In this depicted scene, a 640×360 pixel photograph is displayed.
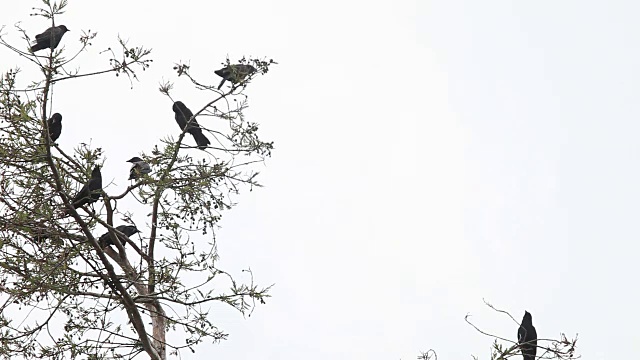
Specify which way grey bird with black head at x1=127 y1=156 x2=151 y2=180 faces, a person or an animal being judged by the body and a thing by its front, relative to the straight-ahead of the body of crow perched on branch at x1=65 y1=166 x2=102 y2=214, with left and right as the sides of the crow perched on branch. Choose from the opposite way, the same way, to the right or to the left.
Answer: the opposite way

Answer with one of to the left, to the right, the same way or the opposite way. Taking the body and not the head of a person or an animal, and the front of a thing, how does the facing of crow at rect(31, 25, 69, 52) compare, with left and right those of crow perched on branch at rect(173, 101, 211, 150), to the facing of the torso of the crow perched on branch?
the opposite way

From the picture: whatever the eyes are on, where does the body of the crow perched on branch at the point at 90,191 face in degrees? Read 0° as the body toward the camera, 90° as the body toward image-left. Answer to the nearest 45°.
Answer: approximately 270°

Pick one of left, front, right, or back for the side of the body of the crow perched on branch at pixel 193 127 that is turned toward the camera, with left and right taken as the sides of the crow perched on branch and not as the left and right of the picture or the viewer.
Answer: left

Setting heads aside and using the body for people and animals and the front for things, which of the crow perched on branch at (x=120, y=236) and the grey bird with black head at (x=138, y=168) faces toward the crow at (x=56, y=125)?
the grey bird with black head

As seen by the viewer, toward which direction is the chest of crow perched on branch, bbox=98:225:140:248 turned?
to the viewer's right

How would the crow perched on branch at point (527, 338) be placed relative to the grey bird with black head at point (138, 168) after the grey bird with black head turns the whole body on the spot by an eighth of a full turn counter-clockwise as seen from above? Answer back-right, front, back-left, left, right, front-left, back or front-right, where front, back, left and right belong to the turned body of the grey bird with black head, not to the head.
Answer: back-left

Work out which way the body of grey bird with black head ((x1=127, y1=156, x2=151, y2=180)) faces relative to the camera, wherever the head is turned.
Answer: to the viewer's left

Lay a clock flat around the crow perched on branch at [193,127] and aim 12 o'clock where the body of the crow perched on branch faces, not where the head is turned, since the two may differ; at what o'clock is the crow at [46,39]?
The crow is roughly at 11 o'clock from the crow perched on branch.

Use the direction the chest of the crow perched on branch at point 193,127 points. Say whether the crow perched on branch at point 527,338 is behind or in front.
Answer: behind
